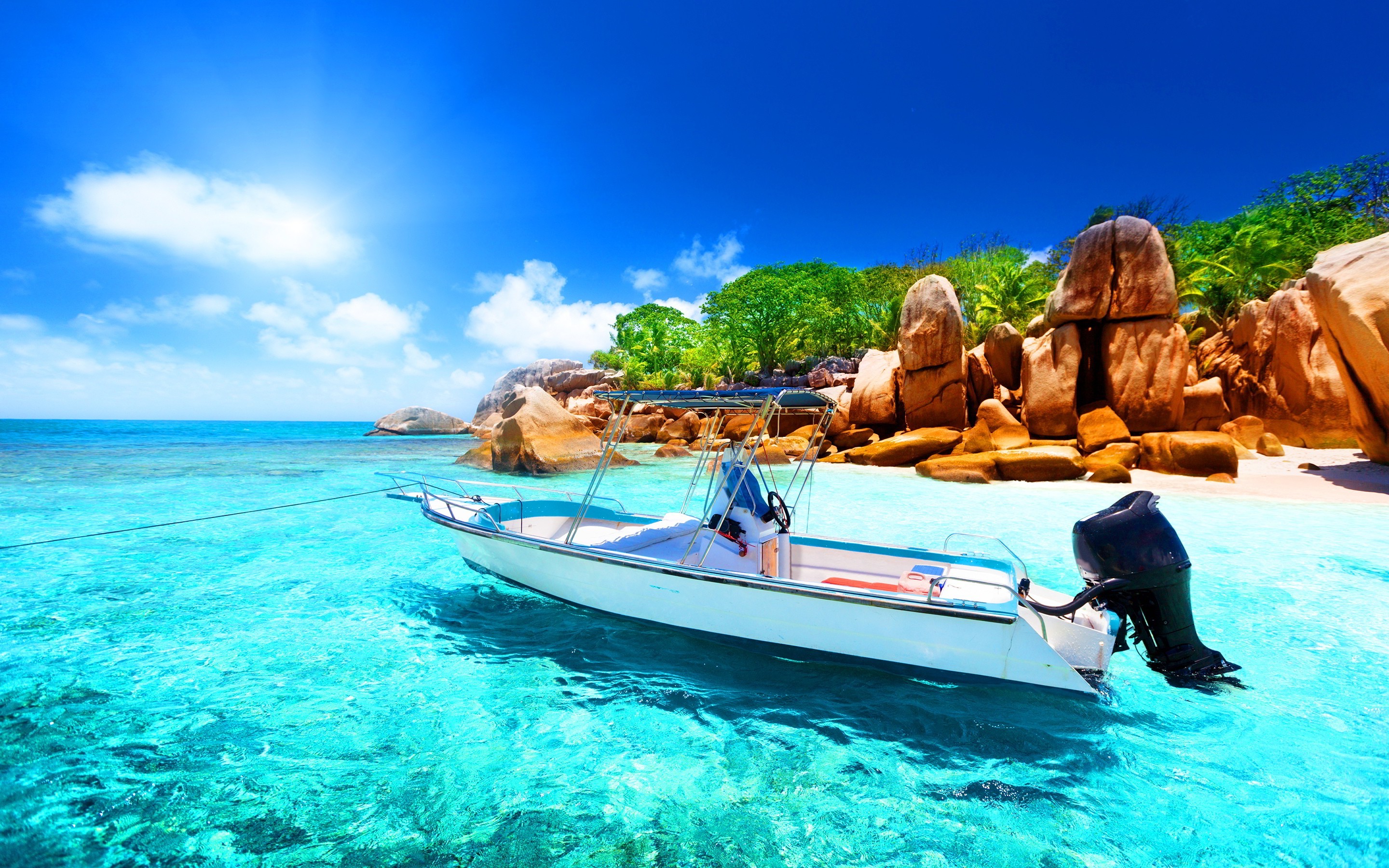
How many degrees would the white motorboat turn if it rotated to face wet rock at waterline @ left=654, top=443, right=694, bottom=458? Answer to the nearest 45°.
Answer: approximately 45° to its right

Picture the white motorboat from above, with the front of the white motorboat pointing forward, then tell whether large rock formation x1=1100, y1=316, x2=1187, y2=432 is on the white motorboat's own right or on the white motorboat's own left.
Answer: on the white motorboat's own right

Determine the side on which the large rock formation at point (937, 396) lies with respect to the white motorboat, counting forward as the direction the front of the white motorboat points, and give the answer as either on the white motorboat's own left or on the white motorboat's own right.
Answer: on the white motorboat's own right

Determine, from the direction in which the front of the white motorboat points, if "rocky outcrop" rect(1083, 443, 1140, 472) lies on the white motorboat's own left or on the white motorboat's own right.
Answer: on the white motorboat's own right

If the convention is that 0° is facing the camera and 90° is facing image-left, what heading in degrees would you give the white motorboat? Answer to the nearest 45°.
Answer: approximately 135°

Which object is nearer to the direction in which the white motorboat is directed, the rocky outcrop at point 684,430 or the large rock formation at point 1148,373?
the rocky outcrop

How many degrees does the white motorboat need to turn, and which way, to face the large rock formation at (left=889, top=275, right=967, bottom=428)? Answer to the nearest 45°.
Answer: approximately 45° to its right

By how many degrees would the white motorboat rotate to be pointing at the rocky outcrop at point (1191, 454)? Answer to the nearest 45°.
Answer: approximately 90° to its right

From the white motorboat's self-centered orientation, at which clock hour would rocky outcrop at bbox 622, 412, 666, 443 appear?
The rocky outcrop is roughly at 1 o'clock from the white motorboat.
